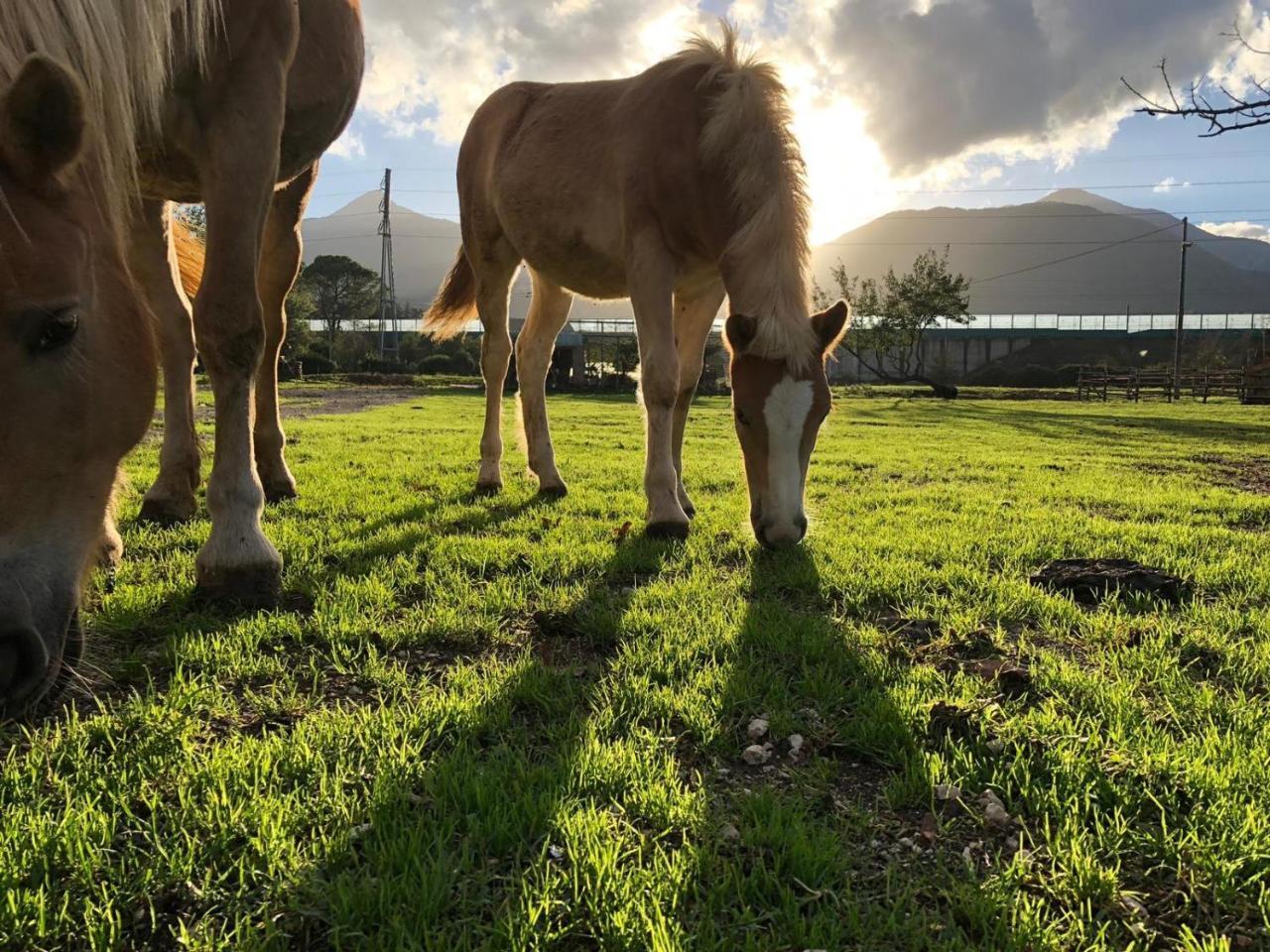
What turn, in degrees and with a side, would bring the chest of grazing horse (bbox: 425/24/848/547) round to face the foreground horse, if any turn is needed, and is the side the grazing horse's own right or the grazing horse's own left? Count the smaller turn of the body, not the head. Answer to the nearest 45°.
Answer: approximately 90° to the grazing horse's own right

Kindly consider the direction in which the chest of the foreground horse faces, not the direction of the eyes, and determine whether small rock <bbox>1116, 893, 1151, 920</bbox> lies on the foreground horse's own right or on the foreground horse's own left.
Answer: on the foreground horse's own left

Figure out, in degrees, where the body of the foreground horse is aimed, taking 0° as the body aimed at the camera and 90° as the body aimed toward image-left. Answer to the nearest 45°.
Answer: approximately 45°

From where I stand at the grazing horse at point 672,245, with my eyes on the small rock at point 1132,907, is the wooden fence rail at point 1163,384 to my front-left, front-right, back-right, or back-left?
back-left

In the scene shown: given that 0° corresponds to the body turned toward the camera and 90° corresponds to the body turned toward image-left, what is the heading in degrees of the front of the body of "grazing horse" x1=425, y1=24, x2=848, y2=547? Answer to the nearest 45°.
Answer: approximately 315°

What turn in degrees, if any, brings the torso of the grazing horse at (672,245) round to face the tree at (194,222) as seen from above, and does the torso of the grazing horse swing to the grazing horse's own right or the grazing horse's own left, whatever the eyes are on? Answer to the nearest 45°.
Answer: approximately 180°

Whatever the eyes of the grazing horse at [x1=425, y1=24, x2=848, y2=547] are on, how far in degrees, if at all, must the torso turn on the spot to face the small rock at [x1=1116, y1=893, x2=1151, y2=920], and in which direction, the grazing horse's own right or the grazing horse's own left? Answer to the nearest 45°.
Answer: approximately 45° to the grazing horse's own right

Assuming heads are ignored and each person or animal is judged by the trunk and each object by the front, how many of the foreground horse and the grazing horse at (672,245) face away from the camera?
0

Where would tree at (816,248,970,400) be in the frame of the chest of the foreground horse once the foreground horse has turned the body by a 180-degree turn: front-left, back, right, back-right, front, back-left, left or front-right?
front
